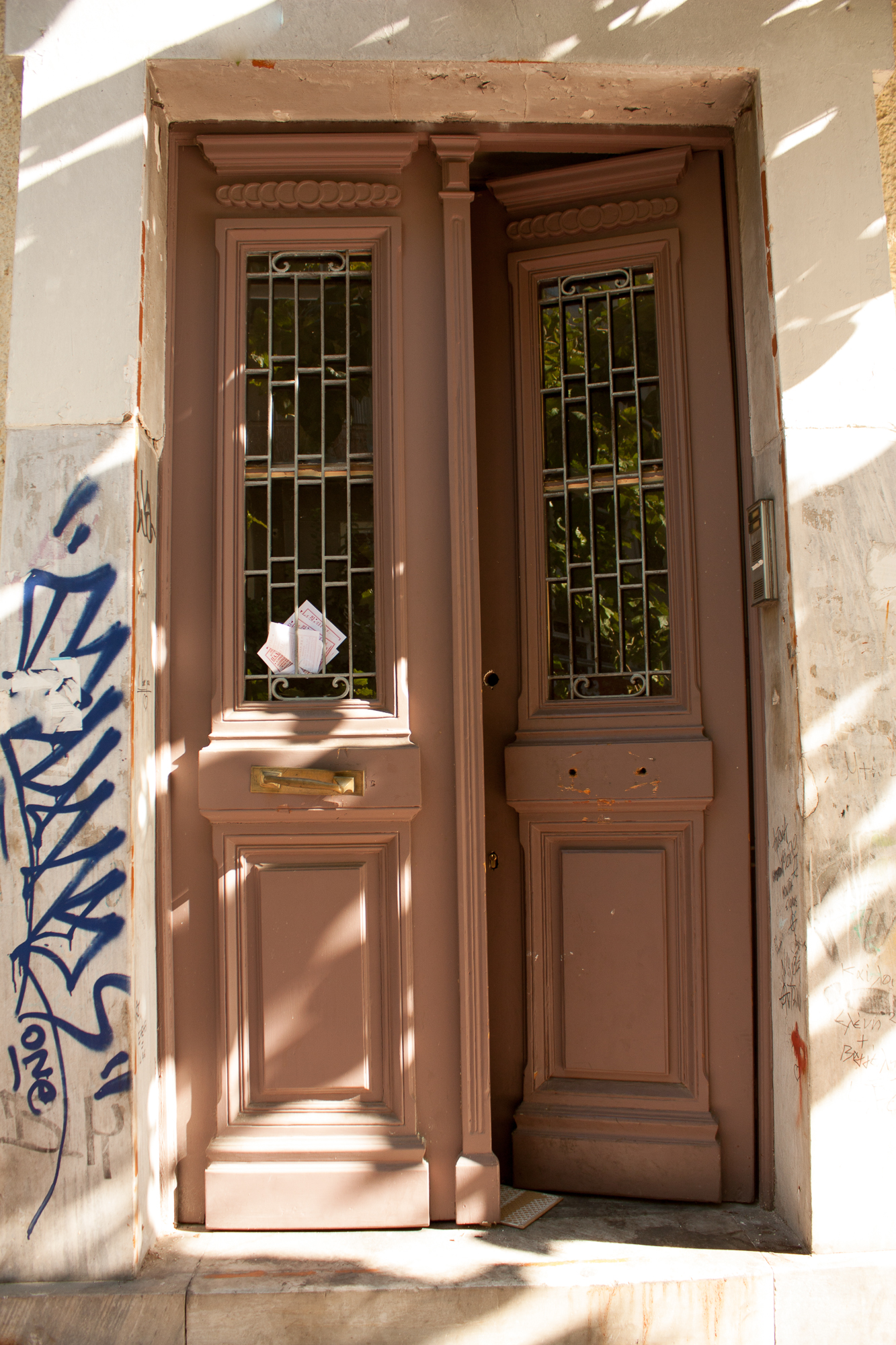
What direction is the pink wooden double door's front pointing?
toward the camera
